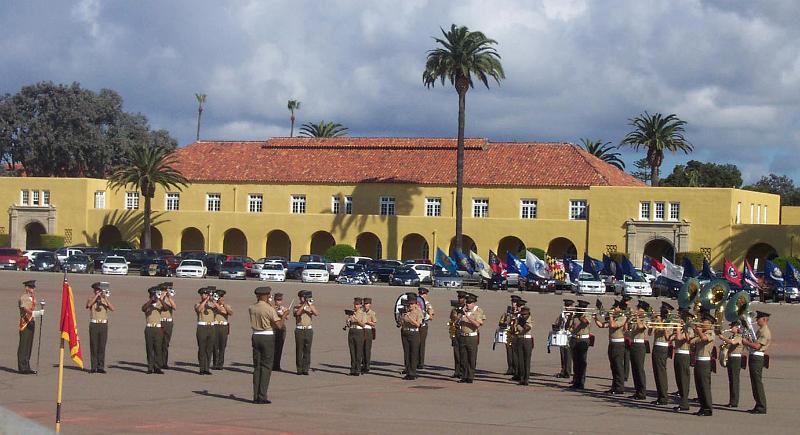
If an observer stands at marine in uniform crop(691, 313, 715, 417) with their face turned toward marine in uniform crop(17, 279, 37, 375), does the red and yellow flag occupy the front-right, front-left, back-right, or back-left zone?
front-left

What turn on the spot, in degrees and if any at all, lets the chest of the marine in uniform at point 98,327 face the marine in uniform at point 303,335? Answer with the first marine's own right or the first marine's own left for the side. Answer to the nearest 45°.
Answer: approximately 90° to the first marine's own left

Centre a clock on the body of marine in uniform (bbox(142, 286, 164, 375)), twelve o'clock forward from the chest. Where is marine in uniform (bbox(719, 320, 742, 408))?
marine in uniform (bbox(719, 320, 742, 408)) is roughly at 10 o'clock from marine in uniform (bbox(142, 286, 164, 375)).

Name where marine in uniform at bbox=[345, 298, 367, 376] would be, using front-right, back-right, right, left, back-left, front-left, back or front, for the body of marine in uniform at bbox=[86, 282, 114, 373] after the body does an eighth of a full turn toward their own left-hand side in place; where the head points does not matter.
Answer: front-left

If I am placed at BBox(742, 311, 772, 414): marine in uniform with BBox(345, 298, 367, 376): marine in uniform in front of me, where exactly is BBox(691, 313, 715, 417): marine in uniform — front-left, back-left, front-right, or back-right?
front-left

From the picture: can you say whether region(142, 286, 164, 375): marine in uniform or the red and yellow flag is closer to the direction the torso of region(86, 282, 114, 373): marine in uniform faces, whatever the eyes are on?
the red and yellow flag

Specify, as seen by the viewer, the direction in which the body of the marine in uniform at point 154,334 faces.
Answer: toward the camera

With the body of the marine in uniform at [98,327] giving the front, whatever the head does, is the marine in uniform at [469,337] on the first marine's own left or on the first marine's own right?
on the first marine's own left

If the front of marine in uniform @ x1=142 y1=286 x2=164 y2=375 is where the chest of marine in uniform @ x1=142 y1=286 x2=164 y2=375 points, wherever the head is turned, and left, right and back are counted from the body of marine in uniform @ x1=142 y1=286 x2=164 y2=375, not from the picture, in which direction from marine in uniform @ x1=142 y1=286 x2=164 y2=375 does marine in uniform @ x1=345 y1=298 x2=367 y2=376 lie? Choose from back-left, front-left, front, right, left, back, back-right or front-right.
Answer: left

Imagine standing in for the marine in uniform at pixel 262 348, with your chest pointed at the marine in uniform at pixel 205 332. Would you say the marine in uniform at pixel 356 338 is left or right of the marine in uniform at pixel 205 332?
right

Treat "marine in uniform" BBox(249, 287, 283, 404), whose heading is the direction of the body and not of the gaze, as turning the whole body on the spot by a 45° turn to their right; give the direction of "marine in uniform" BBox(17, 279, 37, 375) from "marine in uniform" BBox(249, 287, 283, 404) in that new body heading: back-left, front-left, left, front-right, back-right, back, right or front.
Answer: back-left

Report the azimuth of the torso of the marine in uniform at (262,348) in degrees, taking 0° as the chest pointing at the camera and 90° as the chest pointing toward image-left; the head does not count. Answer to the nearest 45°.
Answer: approximately 225°

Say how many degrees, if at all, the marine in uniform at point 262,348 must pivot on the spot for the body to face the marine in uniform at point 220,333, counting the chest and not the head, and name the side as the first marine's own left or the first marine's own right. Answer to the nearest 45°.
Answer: approximately 45° to the first marine's own left

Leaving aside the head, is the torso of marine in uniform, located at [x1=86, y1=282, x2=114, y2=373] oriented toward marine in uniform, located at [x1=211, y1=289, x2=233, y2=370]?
no

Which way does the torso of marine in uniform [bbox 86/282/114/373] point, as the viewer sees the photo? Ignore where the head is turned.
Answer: toward the camera
